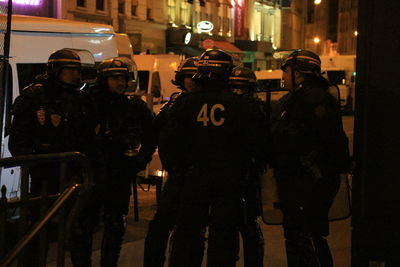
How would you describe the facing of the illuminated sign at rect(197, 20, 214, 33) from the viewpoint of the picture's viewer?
facing the viewer

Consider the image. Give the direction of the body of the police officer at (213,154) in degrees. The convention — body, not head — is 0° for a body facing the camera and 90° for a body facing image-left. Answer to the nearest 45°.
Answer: approximately 180°

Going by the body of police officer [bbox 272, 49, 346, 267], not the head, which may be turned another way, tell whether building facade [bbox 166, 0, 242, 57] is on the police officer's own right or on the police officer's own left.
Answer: on the police officer's own right

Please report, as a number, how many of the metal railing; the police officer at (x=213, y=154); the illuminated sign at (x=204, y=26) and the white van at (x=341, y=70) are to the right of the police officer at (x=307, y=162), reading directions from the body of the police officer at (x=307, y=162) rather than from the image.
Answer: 2

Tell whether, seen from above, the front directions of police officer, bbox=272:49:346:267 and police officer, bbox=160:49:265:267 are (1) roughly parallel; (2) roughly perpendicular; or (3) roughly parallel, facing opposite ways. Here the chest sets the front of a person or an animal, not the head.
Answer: roughly perpendicular

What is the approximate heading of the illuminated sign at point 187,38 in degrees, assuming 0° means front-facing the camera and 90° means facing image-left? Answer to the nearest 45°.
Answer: approximately 0°

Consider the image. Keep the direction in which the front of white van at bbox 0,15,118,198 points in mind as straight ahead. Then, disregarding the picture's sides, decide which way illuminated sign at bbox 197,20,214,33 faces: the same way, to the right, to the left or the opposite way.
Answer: to the right

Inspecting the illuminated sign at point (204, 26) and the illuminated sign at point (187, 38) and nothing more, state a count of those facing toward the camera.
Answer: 2

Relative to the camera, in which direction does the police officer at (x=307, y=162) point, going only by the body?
to the viewer's left

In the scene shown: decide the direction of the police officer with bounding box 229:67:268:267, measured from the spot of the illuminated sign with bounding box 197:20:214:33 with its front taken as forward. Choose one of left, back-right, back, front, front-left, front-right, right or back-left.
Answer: front

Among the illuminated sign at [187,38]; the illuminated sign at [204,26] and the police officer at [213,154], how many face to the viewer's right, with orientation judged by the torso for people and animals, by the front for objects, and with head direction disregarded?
0

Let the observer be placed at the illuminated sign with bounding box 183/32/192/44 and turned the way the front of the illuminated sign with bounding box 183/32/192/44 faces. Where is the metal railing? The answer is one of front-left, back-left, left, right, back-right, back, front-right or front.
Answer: front

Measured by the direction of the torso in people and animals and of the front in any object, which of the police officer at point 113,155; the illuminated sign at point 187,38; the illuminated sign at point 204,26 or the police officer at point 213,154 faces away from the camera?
the police officer at point 213,154

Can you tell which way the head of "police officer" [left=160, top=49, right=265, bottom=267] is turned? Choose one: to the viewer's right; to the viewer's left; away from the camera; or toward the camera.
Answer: away from the camera

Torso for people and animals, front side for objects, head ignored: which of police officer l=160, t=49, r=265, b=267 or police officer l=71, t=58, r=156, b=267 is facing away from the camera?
police officer l=160, t=49, r=265, b=267

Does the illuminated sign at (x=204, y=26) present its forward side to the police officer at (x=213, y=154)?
yes
